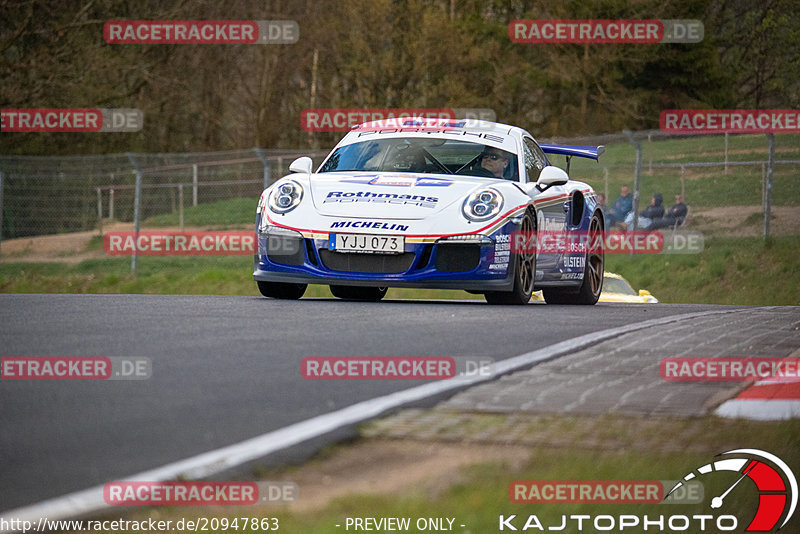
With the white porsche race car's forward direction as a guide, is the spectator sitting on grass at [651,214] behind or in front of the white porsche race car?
behind

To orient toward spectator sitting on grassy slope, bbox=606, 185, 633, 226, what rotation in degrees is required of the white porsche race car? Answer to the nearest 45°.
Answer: approximately 180°

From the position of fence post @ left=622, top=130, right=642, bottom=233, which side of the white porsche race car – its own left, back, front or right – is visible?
back

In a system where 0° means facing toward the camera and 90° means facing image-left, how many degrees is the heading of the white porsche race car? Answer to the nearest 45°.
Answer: approximately 0°

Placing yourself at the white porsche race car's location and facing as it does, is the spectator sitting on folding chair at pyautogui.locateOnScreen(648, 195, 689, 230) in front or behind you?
behind

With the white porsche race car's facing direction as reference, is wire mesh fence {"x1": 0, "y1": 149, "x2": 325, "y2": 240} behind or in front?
behind

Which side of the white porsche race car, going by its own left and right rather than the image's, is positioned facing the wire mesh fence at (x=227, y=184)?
back
